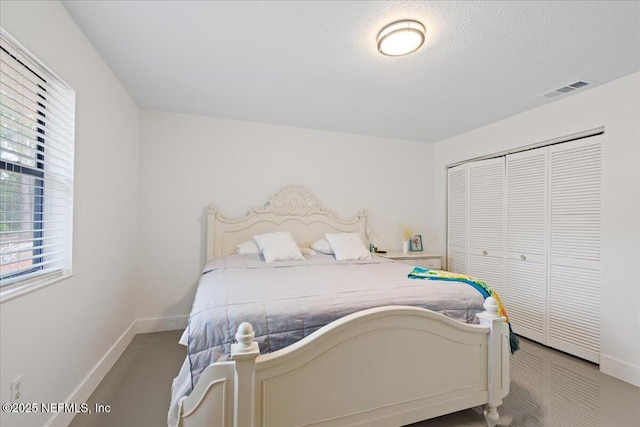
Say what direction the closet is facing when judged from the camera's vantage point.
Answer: facing the viewer and to the left of the viewer

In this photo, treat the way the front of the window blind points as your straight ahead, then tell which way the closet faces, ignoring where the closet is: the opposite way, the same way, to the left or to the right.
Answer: the opposite way

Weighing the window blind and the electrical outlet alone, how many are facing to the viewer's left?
0

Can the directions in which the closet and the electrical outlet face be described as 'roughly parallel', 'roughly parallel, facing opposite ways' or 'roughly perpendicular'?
roughly parallel, facing opposite ways

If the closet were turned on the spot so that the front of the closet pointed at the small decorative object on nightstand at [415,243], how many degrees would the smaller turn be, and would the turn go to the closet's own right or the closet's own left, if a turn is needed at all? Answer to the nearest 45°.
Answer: approximately 45° to the closet's own right

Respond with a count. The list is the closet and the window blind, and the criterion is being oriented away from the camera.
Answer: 0

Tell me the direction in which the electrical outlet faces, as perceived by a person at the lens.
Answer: facing the viewer and to the right of the viewer

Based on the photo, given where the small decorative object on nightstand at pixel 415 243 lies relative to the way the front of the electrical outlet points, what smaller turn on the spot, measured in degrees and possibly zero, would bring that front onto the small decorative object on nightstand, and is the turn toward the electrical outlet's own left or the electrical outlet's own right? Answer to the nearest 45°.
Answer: approximately 45° to the electrical outlet's own left

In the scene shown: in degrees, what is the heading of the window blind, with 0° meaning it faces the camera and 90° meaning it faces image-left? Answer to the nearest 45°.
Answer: approximately 315°

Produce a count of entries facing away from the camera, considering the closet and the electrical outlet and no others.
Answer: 0

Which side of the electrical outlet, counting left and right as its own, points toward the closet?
front
